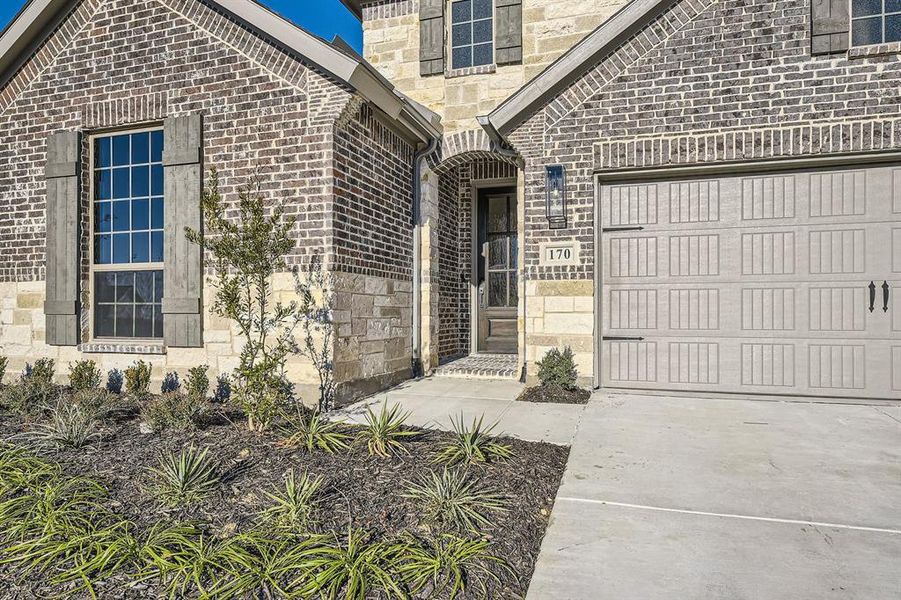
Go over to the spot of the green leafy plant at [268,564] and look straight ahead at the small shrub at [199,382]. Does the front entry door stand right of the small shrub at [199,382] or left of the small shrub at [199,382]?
right

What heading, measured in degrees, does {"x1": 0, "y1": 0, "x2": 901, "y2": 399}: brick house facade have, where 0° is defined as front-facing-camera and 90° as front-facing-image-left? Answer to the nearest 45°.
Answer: approximately 0°

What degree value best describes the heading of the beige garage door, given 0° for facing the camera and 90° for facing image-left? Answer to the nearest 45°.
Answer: approximately 0°

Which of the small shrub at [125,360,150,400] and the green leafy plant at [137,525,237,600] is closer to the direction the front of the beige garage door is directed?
the green leafy plant

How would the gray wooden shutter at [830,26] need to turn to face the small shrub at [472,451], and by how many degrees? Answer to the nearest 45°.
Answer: approximately 45° to its right

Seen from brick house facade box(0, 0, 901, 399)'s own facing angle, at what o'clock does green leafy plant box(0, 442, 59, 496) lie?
The green leafy plant is roughly at 2 o'clock from the brick house facade.

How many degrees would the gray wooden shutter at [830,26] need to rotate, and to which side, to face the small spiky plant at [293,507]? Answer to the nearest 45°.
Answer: approximately 45° to its right
